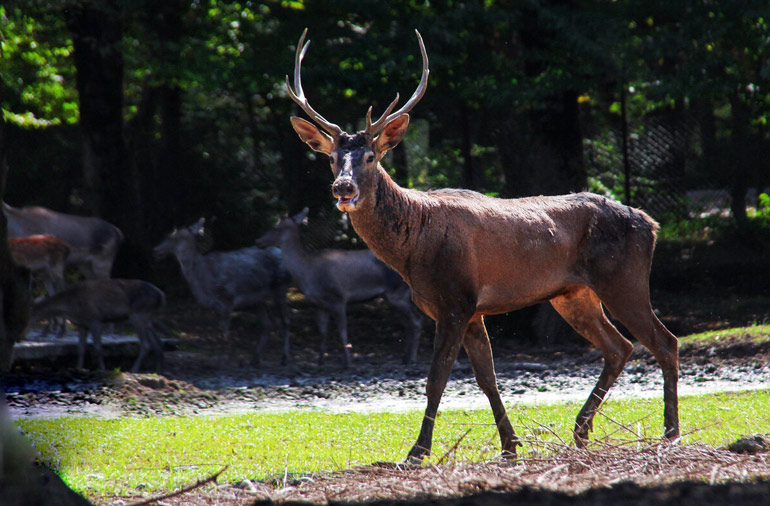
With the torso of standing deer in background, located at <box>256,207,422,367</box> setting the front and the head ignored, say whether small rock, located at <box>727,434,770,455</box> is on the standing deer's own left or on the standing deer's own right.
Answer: on the standing deer's own left

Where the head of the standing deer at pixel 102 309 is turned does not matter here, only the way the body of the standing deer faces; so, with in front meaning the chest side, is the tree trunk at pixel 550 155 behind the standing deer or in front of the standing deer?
behind

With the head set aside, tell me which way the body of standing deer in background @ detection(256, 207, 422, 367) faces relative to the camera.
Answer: to the viewer's left

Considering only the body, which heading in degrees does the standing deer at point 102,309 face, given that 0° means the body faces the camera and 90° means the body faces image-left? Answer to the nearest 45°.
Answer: approximately 90°

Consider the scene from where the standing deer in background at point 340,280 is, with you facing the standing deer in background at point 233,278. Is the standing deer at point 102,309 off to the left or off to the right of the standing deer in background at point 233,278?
left

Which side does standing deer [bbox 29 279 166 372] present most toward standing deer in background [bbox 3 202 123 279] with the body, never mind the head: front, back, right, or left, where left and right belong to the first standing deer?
right

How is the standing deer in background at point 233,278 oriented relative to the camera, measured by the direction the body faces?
to the viewer's left

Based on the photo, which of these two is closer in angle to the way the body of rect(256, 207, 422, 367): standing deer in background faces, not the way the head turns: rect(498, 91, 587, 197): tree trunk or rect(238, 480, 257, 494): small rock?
the small rock
